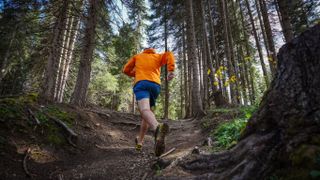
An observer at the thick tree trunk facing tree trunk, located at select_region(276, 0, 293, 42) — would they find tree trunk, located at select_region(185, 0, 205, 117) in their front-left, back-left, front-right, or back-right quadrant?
front-left

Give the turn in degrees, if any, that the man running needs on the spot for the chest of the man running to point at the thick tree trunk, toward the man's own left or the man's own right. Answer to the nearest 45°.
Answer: approximately 135° to the man's own right

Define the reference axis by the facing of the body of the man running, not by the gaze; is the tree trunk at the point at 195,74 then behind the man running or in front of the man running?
in front

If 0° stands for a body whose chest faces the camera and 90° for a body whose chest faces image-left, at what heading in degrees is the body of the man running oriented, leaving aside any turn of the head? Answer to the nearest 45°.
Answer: approximately 180°

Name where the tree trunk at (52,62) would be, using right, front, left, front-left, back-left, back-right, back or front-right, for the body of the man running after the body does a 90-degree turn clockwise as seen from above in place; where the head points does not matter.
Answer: back-left

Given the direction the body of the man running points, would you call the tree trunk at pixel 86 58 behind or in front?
in front
